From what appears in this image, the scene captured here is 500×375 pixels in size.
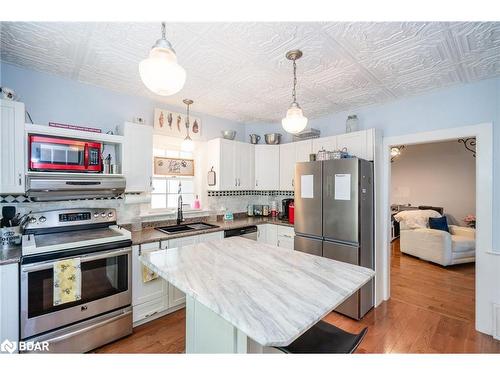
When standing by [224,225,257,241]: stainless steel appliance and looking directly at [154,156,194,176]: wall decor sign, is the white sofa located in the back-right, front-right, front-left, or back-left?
back-right

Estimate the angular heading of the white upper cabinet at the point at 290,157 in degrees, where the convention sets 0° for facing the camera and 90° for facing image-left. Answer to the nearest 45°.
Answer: approximately 45°

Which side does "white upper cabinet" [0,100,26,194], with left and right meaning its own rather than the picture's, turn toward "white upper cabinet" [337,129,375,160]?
left

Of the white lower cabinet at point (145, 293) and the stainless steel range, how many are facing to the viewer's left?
0

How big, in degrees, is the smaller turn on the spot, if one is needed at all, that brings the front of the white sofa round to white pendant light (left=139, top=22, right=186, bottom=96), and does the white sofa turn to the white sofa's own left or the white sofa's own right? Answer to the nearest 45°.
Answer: approximately 45° to the white sofa's own right

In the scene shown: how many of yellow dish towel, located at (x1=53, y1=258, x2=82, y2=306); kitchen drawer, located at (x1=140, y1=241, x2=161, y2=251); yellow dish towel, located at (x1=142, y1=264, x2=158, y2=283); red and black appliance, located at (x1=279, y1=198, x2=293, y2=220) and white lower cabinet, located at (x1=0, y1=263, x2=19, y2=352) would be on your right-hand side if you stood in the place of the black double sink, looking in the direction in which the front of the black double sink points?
4
